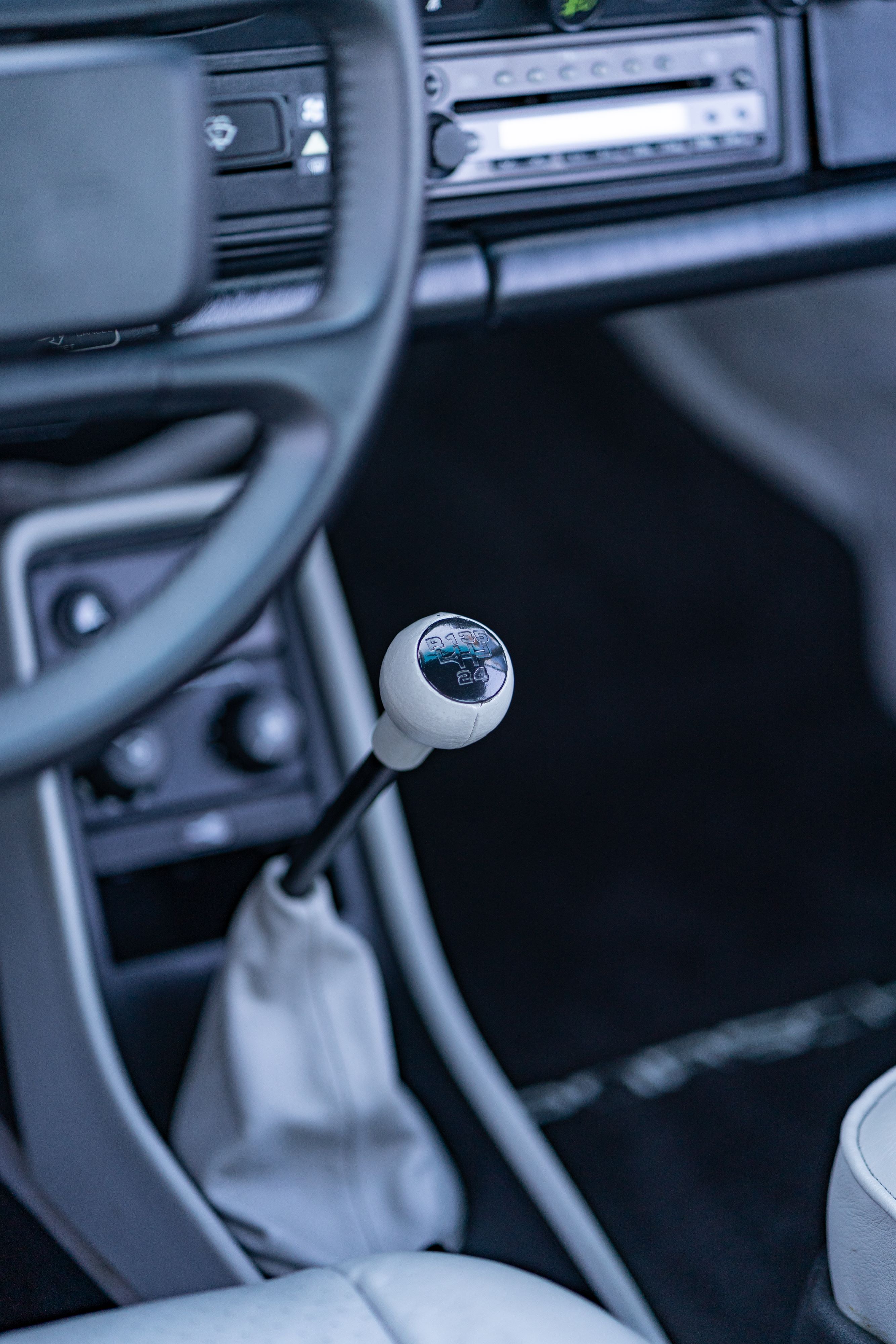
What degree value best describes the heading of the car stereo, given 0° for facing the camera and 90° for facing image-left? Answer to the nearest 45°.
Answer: approximately 0°

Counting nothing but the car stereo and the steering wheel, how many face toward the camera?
2
